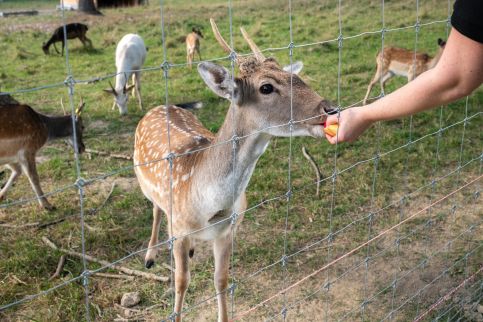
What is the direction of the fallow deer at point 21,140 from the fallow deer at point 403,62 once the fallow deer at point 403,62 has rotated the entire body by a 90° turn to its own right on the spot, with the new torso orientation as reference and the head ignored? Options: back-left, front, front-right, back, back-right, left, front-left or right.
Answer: front-right

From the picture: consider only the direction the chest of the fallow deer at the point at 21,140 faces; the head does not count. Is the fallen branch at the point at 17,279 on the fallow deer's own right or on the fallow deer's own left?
on the fallow deer's own right

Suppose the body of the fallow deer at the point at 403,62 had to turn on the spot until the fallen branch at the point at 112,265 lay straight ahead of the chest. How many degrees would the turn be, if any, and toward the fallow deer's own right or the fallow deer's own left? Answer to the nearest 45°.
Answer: approximately 90° to the fallow deer's own right

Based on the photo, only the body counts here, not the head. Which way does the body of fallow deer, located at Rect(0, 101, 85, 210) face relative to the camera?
to the viewer's right

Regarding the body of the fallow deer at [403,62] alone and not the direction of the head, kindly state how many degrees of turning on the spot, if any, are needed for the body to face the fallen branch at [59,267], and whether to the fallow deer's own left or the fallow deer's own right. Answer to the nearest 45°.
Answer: approximately 90° to the fallow deer's own right

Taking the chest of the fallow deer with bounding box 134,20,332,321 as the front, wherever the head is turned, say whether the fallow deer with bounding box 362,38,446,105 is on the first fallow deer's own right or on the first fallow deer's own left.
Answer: on the first fallow deer's own left

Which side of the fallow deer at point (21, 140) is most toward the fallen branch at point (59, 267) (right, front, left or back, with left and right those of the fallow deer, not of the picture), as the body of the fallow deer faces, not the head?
right

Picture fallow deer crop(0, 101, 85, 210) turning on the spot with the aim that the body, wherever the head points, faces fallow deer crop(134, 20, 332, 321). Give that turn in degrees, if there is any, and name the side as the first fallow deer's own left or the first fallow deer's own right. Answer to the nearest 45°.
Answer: approximately 90° to the first fallow deer's own right

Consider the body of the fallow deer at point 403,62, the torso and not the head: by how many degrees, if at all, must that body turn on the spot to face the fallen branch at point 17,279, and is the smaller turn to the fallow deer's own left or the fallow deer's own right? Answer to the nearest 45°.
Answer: approximately 90° to the fallow deer's own right

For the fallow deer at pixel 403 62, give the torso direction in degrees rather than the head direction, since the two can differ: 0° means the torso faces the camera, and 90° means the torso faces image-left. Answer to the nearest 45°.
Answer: approximately 270°
